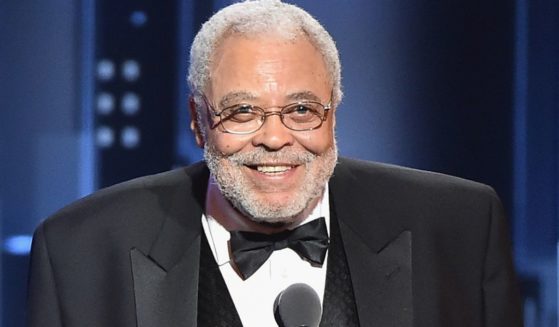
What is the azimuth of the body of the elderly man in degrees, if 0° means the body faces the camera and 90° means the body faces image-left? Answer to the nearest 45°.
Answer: approximately 0°
